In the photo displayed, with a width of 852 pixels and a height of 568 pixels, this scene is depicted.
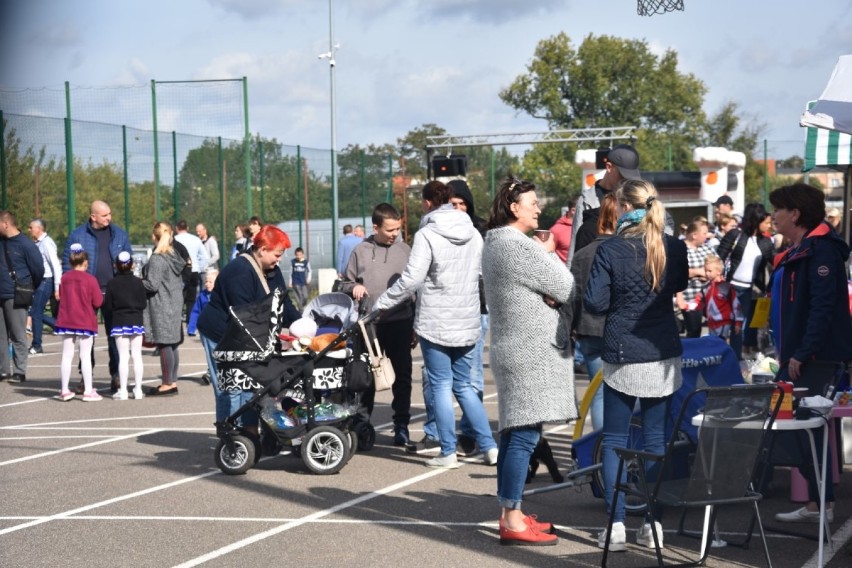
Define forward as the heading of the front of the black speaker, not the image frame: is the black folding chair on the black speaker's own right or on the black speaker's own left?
on the black speaker's own left

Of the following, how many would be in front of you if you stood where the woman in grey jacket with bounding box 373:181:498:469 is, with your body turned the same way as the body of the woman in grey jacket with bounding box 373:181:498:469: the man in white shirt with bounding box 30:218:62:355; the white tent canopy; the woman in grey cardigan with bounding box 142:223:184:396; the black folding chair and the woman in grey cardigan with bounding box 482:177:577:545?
2

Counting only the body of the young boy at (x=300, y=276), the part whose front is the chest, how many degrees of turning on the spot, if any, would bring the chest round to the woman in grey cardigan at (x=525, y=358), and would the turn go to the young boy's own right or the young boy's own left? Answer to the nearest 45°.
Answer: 0° — they already face them

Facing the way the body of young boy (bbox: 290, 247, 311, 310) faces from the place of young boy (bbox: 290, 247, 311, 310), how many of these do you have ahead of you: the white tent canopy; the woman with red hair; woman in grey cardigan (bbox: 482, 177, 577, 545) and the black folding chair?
4

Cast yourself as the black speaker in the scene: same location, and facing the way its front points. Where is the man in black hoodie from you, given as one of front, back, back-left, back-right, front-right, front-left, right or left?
front-left

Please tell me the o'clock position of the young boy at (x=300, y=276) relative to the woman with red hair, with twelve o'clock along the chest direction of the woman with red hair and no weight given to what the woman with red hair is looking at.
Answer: The young boy is roughly at 9 o'clock from the woman with red hair.

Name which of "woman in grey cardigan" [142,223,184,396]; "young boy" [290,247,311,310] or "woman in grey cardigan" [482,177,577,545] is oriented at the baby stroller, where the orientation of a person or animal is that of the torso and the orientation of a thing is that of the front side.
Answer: the young boy

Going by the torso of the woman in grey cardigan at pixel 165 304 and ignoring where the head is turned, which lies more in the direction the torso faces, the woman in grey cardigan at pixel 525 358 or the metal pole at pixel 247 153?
the metal pole

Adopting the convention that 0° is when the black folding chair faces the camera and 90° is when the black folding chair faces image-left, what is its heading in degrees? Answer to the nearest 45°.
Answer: approximately 135°

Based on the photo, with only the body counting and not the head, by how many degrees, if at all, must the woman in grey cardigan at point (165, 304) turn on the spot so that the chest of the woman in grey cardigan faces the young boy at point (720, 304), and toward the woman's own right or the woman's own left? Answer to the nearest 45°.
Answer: approximately 135° to the woman's own right

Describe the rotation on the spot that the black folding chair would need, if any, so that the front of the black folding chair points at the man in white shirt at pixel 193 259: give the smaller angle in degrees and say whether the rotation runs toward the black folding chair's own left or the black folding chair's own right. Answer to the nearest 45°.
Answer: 0° — it already faces them
